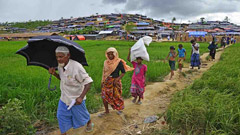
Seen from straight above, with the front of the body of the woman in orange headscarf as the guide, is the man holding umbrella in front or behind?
in front

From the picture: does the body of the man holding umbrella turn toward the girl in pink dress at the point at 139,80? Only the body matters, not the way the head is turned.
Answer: no

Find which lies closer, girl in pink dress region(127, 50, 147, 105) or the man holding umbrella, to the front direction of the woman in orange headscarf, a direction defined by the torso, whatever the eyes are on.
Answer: the man holding umbrella

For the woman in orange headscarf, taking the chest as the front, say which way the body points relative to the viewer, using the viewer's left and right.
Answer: facing the viewer and to the left of the viewer

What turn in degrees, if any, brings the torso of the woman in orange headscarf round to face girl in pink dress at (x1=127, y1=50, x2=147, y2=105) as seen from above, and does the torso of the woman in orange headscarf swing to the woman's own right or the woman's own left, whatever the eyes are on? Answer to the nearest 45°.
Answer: approximately 180°

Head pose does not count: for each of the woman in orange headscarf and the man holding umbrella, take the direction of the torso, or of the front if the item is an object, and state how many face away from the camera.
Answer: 0

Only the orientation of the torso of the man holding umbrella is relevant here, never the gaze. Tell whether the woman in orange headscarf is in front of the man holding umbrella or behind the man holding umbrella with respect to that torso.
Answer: behind

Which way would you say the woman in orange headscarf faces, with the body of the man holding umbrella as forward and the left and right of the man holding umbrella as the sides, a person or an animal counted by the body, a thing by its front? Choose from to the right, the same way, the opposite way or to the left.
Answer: the same way
